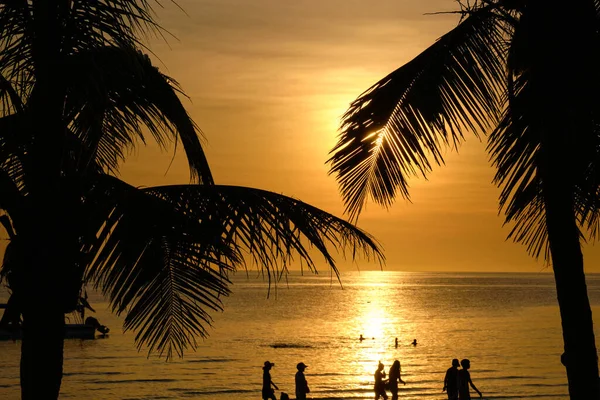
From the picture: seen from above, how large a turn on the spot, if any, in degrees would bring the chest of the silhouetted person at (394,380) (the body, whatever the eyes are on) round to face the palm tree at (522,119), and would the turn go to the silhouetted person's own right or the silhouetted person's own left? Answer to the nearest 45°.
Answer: approximately 90° to the silhouetted person's own right
